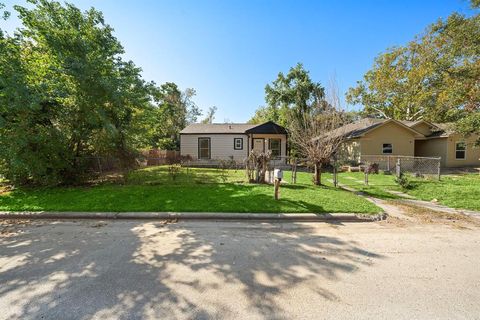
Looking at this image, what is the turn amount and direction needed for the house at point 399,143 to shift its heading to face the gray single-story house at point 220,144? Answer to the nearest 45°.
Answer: approximately 45° to its right

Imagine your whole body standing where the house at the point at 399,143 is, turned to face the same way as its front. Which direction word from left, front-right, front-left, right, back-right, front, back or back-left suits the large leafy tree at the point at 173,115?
right

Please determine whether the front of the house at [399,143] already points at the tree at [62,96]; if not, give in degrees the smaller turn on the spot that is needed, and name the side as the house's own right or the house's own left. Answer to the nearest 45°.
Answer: approximately 45° to the house's own right

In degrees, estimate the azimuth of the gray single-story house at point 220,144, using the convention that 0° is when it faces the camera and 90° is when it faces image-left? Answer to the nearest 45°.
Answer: approximately 0°

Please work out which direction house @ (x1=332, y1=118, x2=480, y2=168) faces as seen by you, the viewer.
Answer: facing the viewer

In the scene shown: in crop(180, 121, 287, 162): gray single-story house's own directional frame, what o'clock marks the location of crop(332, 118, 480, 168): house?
The house is roughly at 9 o'clock from the gray single-story house.

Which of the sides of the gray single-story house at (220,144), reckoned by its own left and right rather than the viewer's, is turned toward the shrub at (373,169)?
left

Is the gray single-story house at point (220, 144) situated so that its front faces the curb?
yes

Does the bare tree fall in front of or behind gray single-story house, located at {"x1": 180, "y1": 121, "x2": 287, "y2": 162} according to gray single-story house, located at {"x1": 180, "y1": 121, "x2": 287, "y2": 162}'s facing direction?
in front

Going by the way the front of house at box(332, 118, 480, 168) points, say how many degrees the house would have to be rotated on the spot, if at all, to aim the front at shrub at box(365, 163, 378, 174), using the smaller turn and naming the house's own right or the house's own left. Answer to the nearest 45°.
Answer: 0° — it already faces it

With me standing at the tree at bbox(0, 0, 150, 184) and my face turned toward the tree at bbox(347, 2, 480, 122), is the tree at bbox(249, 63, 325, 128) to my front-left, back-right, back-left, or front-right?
front-left

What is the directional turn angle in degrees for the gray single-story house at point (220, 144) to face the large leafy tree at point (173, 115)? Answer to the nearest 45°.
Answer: approximately 135° to its right

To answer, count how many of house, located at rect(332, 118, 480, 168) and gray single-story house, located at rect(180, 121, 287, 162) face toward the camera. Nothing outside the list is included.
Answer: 2
